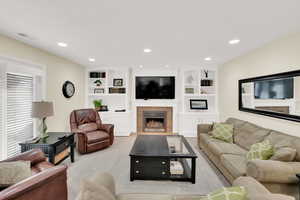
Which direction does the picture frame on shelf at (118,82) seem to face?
toward the camera

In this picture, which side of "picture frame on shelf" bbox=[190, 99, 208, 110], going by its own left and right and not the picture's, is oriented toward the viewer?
front

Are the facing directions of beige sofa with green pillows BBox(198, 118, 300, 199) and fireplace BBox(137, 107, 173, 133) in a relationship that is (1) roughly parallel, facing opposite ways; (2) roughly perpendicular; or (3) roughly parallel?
roughly perpendicular

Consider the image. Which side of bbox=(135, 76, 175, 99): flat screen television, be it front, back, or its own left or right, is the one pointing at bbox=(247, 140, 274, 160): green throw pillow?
front

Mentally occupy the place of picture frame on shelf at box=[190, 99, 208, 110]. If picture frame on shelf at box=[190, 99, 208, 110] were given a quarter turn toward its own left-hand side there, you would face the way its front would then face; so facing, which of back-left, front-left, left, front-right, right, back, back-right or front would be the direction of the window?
back-right

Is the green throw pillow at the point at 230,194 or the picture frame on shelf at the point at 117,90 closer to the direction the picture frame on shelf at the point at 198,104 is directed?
the green throw pillow

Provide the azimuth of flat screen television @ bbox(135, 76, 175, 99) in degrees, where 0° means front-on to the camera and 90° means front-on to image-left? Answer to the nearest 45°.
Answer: approximately 0°

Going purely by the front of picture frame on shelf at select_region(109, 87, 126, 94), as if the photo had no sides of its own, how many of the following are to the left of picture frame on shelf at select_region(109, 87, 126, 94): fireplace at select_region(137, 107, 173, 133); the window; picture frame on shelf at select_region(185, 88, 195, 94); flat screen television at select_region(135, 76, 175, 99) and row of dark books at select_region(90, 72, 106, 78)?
3

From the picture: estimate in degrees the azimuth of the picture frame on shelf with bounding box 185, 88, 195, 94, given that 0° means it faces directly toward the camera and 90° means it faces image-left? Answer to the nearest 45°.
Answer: approximately 0°
